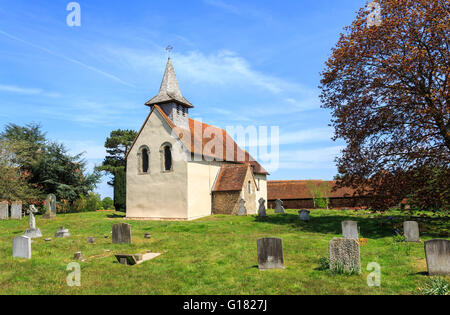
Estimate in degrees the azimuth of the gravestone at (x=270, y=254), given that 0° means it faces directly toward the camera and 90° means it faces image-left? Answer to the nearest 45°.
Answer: approximately 0°

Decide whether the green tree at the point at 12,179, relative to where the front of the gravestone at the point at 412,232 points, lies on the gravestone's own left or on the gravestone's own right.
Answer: on the gravestone's own right

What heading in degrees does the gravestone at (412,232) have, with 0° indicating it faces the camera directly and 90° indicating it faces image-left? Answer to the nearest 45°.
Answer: approximately 0°
